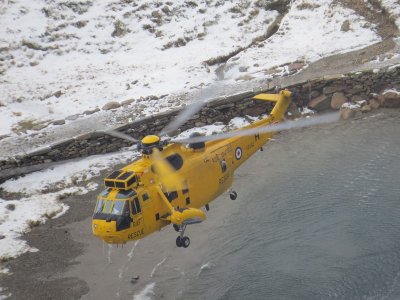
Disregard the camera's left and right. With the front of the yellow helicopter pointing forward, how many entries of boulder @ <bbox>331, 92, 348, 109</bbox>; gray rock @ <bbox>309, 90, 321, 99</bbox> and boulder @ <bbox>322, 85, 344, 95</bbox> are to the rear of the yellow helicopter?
3

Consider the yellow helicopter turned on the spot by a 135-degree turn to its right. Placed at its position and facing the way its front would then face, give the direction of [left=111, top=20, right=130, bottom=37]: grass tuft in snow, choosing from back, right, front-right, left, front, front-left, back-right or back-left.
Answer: front

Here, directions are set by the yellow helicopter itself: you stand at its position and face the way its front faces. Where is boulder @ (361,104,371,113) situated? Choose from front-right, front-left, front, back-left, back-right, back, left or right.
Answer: back

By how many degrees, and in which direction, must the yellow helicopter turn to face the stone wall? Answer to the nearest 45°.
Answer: approximately 180°

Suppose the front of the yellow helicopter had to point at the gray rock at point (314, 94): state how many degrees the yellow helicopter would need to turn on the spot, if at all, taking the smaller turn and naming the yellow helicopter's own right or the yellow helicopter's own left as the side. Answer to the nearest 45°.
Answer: approximately 180°

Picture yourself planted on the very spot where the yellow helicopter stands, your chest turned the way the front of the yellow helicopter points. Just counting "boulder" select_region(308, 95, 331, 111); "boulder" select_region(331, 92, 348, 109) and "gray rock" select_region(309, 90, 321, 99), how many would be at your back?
3

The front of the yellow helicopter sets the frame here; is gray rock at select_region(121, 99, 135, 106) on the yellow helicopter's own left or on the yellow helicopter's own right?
on the yellow helicopter's own right

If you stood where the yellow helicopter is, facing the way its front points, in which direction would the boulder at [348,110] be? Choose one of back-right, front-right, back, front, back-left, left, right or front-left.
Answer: back

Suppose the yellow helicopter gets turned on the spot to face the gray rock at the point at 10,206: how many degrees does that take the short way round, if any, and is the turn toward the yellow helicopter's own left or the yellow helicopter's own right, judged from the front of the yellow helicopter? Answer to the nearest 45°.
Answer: approximately 90° to the yellow helicopter's own right

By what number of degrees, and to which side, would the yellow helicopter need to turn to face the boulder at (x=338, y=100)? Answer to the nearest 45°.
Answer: approximately 180°

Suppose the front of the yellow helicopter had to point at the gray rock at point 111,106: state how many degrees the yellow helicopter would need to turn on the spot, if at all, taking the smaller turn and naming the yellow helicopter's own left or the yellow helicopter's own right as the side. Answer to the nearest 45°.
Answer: approximately 135° to the yellow helicopter's own right

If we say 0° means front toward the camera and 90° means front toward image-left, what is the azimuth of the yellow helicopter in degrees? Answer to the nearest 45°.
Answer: approximately 45°

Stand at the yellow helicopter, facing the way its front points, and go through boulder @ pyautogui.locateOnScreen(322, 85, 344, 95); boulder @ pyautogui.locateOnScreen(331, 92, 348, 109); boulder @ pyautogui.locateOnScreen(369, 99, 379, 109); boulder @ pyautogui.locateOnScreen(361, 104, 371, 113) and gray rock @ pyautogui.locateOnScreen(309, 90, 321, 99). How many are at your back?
5
